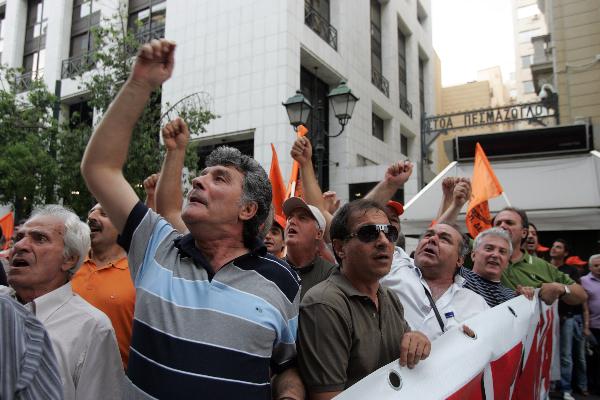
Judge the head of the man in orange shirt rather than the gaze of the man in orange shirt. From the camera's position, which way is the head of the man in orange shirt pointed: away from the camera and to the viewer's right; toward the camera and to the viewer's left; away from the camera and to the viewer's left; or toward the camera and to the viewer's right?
toward the camera and to the viewer's left

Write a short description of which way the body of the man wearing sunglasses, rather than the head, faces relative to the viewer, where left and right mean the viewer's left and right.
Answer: facing the viewer and to the right of the viewer

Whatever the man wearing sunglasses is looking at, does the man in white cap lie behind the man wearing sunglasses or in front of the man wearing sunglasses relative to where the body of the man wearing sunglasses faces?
behind

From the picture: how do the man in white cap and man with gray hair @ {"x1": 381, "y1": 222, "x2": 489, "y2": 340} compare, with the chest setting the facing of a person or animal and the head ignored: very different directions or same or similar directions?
same or similar directions

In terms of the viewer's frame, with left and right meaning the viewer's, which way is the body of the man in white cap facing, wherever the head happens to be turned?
facing the viewer and to the left of the viewer

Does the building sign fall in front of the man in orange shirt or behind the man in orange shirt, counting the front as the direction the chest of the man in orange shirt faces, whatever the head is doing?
behind

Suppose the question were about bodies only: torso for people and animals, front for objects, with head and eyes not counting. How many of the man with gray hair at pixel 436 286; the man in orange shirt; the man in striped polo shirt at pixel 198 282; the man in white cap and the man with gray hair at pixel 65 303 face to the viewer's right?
0

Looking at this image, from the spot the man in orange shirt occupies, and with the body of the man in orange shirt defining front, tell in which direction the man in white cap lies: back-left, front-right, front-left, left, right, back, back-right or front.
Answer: back-left

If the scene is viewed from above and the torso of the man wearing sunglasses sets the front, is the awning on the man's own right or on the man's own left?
on the man's own left

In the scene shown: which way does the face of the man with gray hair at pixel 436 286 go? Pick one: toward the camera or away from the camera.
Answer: toward the camera

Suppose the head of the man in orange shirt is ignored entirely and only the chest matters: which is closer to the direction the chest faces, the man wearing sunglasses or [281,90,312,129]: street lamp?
the man wearing sunglasses

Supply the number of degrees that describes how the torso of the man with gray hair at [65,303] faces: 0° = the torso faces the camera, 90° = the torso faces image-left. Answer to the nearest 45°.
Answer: approximately 45°
